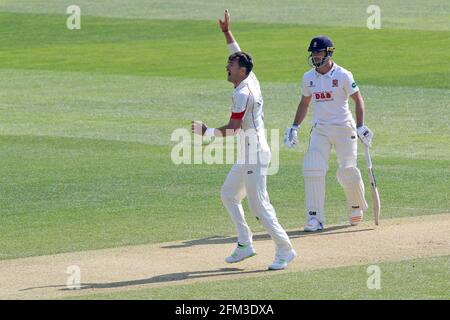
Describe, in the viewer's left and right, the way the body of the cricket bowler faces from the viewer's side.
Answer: facing to the left of the viewer
